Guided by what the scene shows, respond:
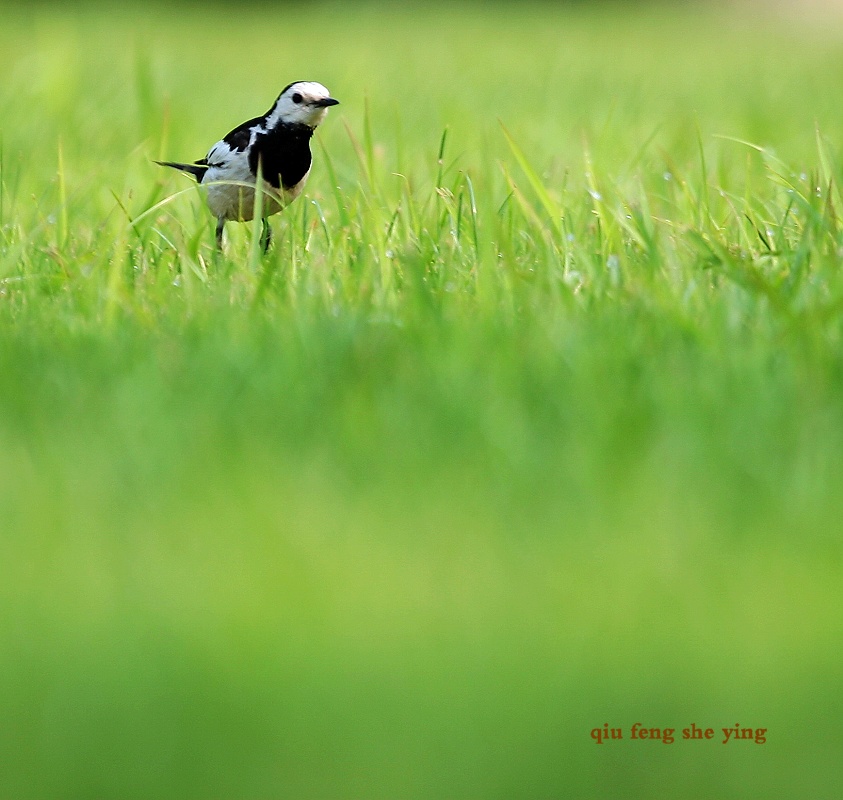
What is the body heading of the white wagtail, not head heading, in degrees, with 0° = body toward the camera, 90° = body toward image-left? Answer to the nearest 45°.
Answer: approximately 315°
